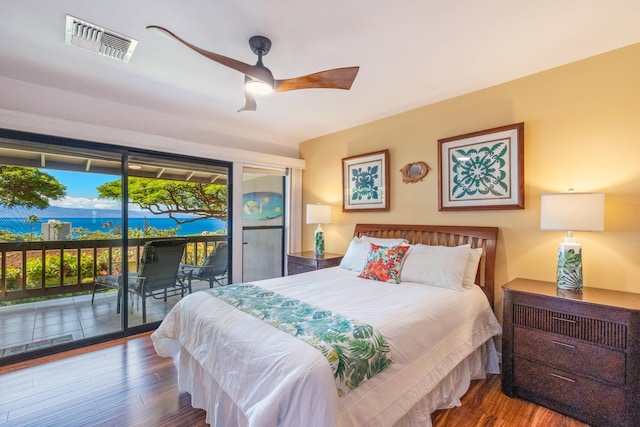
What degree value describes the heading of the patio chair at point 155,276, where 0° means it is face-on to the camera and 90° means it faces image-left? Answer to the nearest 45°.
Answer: approximately 135°

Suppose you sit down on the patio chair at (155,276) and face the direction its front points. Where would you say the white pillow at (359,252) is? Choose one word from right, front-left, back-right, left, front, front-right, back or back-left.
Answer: back

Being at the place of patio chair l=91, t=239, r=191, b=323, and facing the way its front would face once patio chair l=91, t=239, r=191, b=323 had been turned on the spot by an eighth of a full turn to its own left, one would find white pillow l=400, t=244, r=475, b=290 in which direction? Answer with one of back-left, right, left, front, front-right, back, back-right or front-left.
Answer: back-left

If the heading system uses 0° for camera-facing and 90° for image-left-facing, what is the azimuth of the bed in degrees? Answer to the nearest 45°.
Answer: approximately 45°

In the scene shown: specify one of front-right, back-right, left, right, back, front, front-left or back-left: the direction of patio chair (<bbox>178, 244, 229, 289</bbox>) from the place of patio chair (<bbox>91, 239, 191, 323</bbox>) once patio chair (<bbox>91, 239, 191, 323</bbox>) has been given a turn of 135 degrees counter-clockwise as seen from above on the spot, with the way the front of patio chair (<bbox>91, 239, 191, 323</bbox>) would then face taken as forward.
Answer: left

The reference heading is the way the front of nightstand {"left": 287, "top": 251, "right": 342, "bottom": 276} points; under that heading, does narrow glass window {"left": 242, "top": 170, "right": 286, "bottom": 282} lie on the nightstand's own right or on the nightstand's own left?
on the nightstand's own right

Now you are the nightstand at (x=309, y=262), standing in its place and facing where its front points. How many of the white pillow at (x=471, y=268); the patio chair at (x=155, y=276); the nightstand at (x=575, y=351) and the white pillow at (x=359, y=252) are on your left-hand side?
3

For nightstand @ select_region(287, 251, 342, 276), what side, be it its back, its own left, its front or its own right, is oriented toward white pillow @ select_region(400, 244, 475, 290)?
left

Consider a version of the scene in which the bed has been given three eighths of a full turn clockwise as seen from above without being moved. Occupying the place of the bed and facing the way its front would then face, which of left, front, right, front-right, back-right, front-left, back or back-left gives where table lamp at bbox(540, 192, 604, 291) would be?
right

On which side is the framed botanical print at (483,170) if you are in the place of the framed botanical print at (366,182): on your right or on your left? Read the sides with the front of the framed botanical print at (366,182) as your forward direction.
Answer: on your left

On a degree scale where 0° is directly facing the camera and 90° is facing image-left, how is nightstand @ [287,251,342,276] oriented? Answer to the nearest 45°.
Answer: approximately 45°

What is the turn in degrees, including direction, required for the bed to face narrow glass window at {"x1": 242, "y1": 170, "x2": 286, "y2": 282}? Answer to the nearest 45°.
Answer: approximately 90° to its right

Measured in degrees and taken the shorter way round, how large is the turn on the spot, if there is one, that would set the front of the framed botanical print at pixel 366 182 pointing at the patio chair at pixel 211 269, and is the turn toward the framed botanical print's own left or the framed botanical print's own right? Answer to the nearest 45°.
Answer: approximately 45° to the framed botanical print's own right
